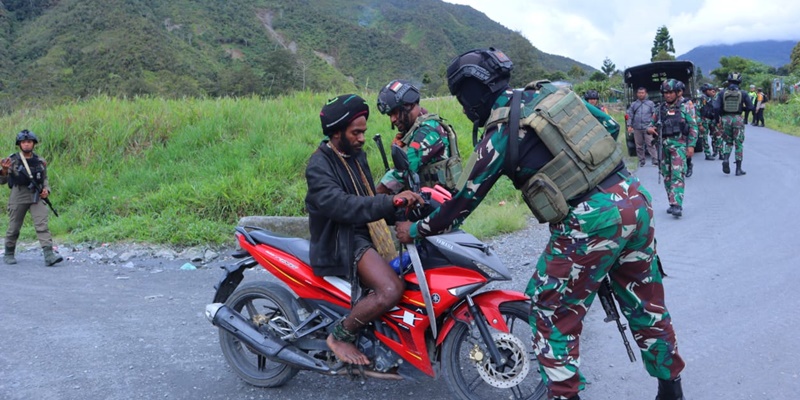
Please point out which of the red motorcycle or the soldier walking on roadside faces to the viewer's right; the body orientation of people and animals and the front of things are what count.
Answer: the red motorcycle

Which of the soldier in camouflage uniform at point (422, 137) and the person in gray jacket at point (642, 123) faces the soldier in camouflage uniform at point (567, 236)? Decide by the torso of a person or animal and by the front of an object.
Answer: the person in gray jacket

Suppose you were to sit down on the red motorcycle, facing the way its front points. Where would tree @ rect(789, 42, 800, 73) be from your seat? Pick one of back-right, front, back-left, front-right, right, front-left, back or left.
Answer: front-left

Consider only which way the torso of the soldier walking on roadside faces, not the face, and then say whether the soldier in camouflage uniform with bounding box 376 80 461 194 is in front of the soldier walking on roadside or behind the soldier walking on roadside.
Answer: in front

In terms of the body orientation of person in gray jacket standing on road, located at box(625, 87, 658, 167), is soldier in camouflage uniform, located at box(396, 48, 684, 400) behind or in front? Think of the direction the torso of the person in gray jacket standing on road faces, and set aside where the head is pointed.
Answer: in front

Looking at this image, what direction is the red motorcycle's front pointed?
to the viewer's right

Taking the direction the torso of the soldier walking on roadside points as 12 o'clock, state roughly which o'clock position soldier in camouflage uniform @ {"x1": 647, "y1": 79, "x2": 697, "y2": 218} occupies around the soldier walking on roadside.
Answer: The soldier in camouflage uniform is roughly at 10 o'clock from the soldier walking on roadside.

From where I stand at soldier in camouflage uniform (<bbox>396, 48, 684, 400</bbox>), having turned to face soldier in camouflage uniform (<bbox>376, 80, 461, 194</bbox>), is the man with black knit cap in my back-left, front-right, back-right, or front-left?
front-left

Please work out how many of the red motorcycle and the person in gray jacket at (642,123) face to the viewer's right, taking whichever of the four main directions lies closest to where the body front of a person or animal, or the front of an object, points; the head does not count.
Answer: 1

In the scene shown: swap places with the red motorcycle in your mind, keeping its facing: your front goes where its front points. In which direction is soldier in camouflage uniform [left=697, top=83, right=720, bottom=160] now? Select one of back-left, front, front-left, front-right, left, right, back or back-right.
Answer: front-left

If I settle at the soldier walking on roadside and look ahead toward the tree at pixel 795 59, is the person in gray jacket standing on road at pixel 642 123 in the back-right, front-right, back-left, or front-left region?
front-right

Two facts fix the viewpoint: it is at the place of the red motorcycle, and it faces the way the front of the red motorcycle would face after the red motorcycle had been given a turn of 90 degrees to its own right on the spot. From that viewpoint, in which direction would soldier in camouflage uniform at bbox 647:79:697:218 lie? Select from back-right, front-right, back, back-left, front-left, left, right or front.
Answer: back-left

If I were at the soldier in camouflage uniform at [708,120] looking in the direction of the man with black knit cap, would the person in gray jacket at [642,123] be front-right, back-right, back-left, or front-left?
front-right

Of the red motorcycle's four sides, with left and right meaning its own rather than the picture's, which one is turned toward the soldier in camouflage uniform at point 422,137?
left

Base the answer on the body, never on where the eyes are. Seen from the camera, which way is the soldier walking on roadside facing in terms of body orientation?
toward the camera

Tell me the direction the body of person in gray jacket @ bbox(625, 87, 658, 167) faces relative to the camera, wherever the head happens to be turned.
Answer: toward the camera
